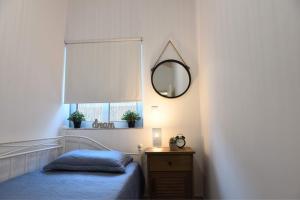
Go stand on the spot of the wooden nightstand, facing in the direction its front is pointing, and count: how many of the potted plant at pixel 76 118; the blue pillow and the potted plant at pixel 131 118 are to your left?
0

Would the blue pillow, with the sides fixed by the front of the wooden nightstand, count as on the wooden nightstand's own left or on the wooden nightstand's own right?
on the wooden nightstand's own right

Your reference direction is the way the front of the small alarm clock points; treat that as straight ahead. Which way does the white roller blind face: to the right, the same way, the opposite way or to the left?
the same way

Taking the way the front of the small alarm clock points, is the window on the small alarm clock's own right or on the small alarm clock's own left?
on the small alarm clock's own right

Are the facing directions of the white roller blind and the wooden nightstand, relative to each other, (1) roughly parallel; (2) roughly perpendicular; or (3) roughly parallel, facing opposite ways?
roughly parallel

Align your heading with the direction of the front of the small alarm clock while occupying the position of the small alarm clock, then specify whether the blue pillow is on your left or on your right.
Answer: on your right

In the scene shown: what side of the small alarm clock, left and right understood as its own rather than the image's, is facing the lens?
front

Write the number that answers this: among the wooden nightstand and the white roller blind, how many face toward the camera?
2

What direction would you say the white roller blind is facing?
toward the camera

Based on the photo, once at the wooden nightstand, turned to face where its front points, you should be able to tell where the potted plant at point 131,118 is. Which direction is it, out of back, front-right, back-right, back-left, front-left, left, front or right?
back-right

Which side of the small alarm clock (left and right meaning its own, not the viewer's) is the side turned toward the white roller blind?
right
